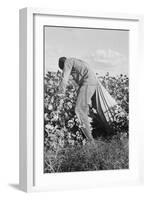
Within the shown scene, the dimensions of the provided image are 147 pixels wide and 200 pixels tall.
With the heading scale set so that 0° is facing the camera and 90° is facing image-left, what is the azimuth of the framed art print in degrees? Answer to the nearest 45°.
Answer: approximately 315°
